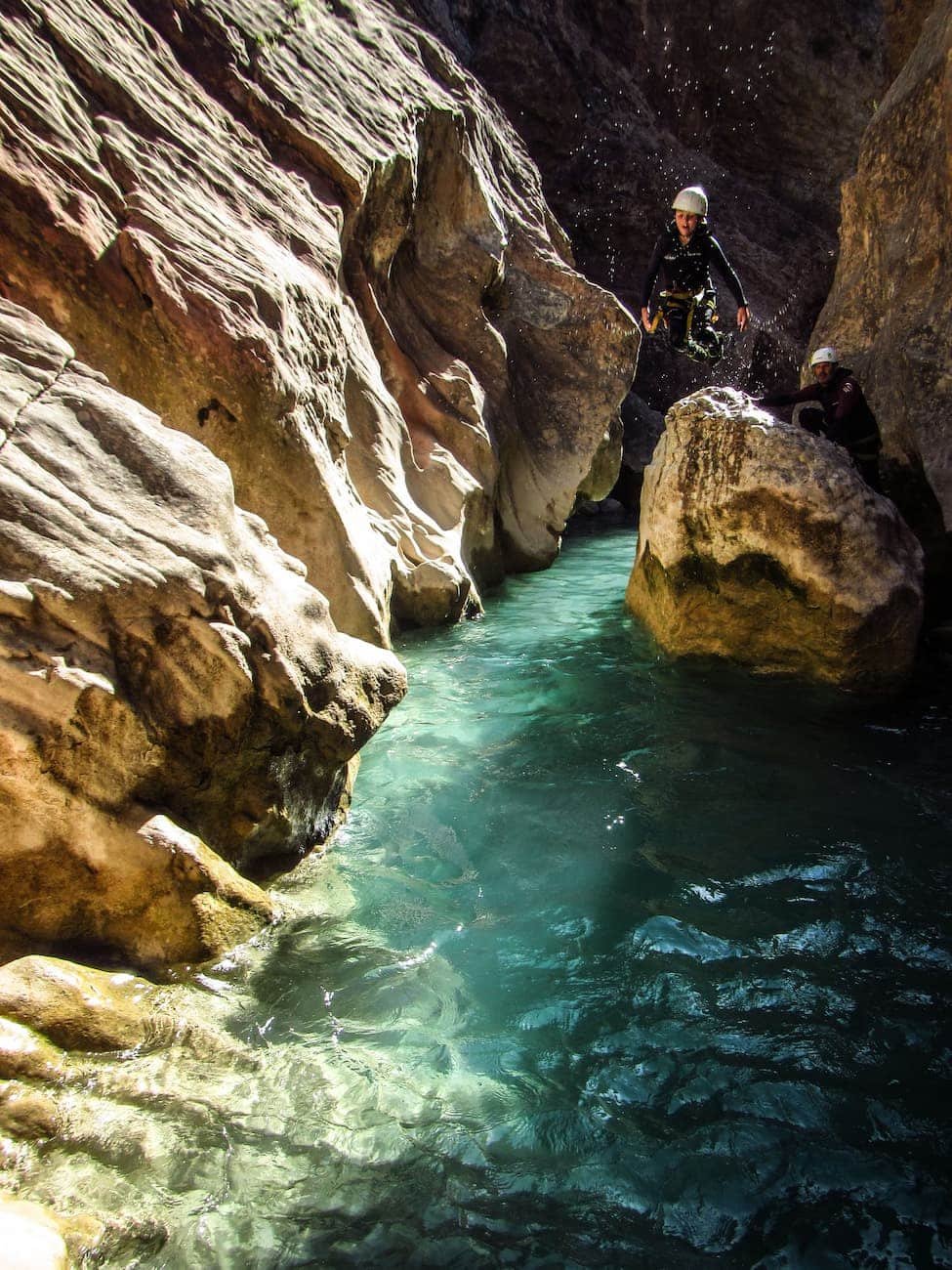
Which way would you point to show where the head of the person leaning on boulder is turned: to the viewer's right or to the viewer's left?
to the viewer's left

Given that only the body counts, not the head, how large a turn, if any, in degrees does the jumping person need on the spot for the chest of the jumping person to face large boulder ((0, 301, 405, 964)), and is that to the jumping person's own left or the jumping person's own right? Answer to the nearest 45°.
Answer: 0° — they already face it

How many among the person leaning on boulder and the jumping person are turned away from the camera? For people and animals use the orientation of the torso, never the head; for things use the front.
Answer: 0

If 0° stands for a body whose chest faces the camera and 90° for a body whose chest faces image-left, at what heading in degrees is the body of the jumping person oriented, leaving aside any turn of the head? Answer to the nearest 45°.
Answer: approximately 0°

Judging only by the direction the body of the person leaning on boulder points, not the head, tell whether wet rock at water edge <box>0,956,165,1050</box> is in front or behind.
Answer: in front

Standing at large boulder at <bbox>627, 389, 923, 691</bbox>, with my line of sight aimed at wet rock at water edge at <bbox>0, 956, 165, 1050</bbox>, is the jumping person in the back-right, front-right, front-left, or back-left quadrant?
back-right

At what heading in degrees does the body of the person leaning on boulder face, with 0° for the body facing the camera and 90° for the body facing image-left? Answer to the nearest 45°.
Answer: approximately 45°

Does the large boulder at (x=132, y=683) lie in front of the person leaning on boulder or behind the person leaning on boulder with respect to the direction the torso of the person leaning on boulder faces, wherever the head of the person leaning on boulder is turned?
in front

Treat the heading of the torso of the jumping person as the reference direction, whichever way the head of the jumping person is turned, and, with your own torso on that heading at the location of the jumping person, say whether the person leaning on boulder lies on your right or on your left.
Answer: on your left
